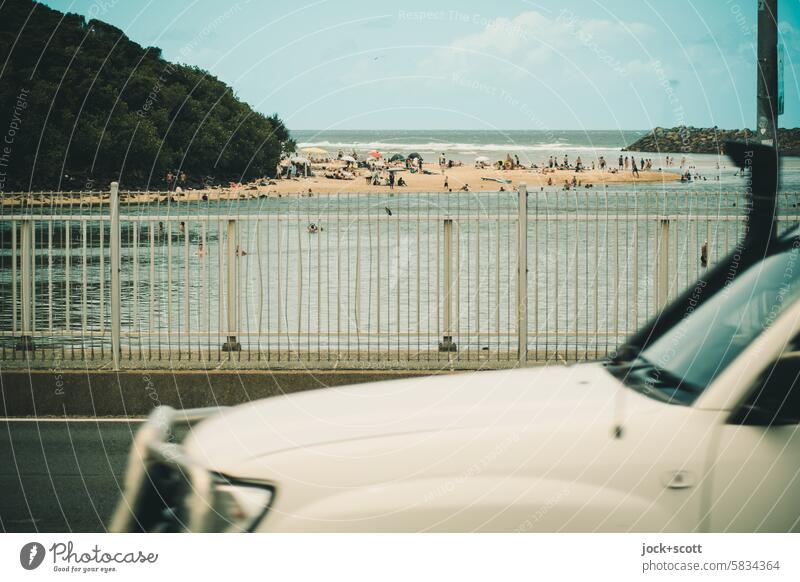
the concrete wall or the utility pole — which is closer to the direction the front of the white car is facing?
the concrete wall

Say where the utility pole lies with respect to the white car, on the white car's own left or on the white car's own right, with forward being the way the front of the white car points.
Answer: on the white car's own right

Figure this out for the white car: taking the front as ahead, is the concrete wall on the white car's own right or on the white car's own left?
on the white car's own right

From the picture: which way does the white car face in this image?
to the viewer's left
